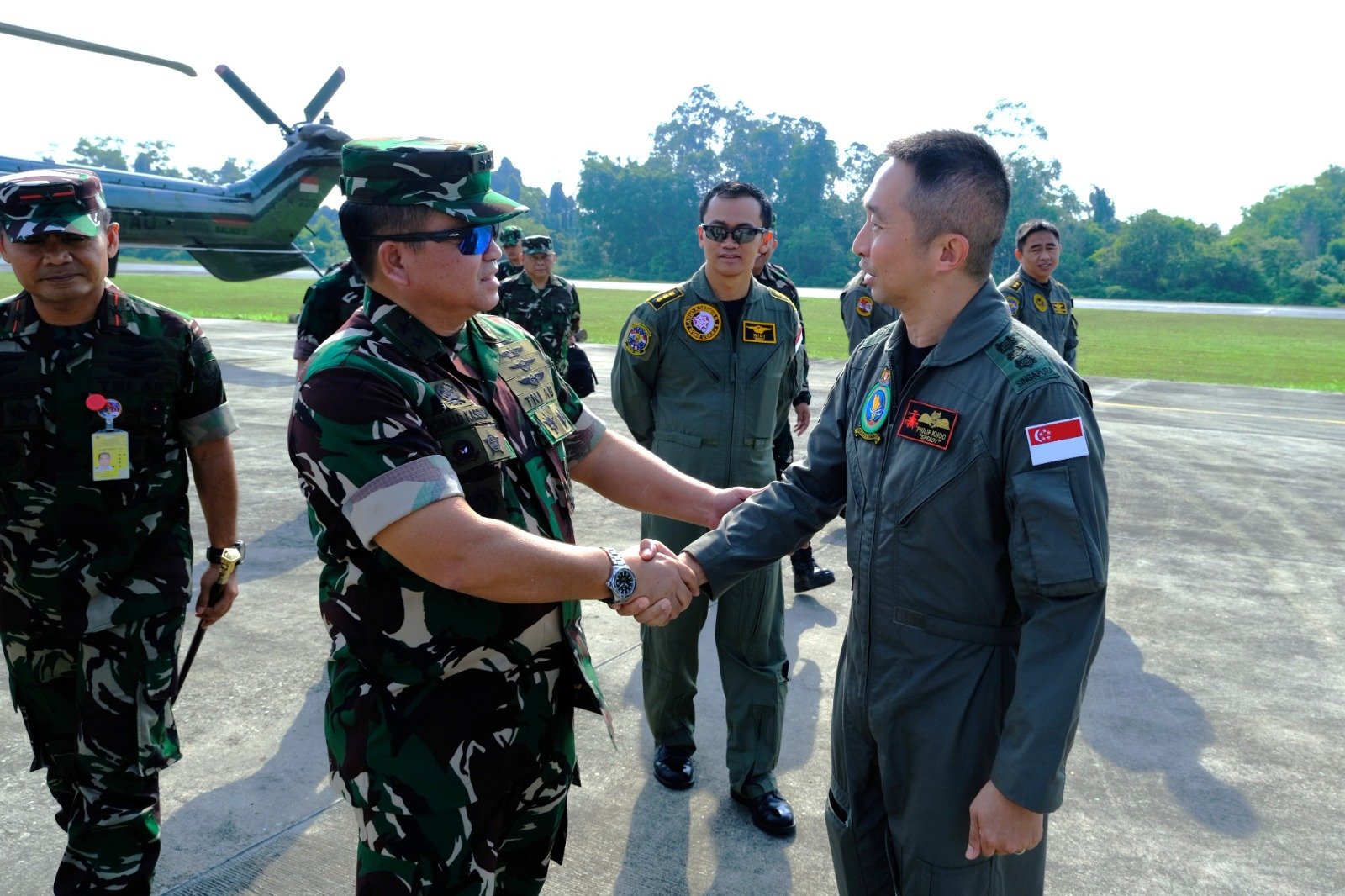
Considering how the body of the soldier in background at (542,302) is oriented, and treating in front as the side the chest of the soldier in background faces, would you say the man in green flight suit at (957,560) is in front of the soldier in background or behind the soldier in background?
in front

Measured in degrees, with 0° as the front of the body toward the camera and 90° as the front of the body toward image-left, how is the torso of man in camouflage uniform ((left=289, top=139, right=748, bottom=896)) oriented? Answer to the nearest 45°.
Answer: approximately 315°

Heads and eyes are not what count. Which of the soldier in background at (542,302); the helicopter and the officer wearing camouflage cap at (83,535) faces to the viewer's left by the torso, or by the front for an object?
the helicopter

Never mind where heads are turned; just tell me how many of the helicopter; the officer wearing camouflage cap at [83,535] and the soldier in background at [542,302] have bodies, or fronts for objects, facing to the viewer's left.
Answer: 1

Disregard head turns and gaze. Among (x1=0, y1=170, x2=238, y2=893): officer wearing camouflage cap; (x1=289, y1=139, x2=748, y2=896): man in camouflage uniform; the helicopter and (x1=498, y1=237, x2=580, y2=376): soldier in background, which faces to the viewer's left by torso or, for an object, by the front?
the helicopter

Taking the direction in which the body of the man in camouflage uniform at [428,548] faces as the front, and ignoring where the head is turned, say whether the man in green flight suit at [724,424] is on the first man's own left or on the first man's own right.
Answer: on the first man's own left

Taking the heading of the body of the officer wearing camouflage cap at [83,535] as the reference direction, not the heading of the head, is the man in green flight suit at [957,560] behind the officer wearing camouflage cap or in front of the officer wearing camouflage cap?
in front

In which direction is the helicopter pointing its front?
to the viewer's left

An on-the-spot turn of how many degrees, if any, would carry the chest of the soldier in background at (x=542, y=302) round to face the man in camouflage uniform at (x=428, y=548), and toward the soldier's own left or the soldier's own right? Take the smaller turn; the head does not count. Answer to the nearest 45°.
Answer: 0° — they already face them

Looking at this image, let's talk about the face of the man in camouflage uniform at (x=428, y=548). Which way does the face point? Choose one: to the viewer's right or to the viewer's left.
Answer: to the viewer's right

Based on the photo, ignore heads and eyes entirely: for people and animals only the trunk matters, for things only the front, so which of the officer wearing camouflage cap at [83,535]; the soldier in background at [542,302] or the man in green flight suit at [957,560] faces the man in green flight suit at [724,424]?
the soldier in background

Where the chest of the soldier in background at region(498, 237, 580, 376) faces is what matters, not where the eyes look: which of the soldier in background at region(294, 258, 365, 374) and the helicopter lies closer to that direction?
the soldier in background
